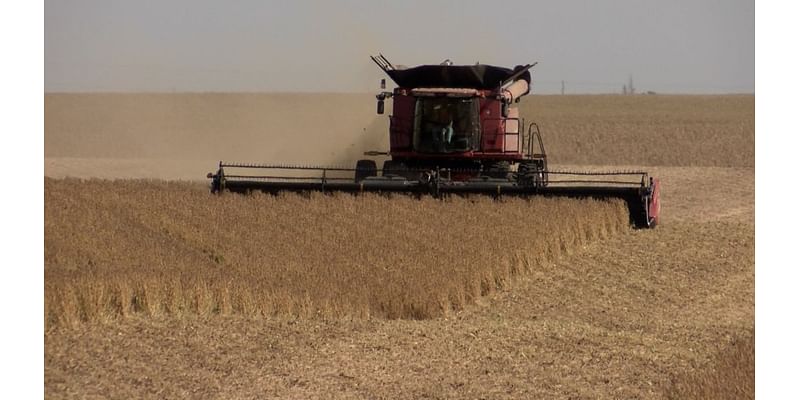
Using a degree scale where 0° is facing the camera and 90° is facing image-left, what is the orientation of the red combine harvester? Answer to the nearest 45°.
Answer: approximately 0°
